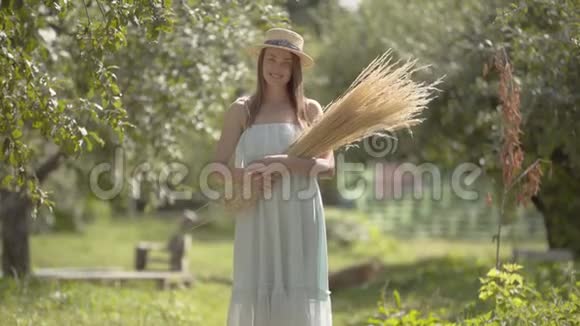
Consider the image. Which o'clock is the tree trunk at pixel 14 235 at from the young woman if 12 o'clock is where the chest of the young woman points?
The tree trunk is roughly at 5 o'clock from the young woman.

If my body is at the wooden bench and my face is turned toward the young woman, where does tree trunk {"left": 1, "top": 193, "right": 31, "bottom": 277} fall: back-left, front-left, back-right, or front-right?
back-right

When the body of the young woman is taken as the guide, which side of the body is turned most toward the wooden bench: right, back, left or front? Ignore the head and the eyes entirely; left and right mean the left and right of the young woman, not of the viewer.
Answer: back

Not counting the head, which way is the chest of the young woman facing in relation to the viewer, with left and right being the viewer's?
facing the viewer
